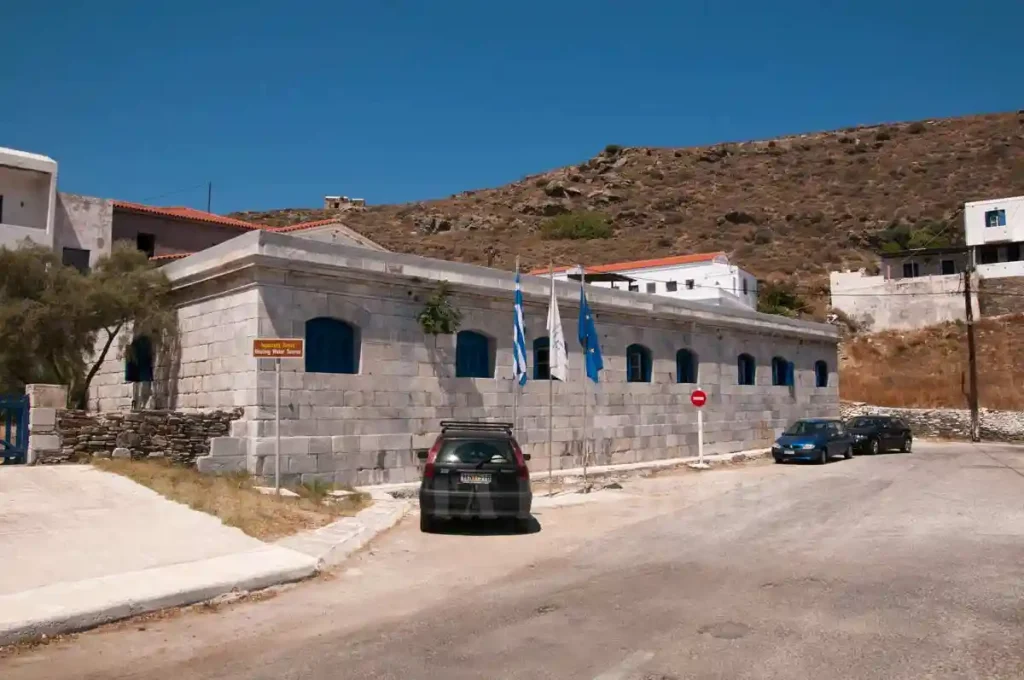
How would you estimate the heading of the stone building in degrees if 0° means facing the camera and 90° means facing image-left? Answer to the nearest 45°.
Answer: approximately 315°

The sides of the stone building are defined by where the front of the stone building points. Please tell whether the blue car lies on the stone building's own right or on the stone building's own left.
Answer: on the stone building's own left

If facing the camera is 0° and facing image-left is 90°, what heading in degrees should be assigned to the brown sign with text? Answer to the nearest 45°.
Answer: approximately 0°

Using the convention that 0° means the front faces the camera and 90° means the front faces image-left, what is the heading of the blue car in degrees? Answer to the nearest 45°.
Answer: approximately 45°

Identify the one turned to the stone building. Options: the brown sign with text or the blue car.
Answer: the blue car

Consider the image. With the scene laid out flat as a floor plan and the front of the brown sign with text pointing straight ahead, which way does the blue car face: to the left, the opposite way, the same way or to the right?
to the right

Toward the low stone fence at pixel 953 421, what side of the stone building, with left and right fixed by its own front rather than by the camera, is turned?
left

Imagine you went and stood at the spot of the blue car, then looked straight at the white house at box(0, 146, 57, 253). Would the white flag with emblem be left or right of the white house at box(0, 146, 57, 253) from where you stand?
left

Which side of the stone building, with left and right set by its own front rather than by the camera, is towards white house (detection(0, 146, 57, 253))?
right

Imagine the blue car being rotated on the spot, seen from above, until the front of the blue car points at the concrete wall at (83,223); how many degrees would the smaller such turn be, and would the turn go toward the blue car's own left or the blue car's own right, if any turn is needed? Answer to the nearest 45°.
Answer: approximately 45° to the blue car's own right

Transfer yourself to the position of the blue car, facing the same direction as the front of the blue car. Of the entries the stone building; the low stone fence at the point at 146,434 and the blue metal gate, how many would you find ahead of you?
3

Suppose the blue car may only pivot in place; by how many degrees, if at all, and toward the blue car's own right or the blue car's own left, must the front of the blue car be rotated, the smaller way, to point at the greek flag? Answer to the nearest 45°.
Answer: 0° — it already faces it

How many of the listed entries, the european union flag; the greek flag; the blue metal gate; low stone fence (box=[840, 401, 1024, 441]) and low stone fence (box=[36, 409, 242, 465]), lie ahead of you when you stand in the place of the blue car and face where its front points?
4

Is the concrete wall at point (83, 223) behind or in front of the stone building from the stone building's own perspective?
behind
